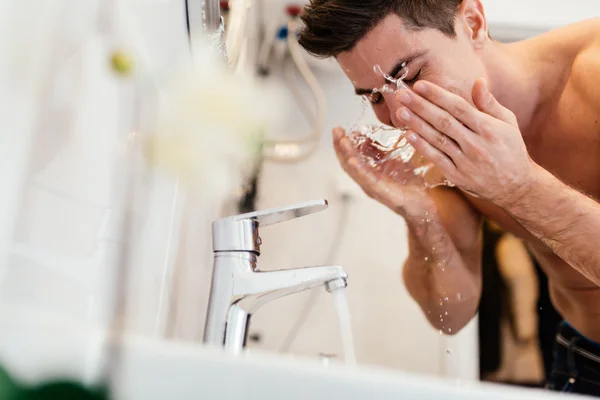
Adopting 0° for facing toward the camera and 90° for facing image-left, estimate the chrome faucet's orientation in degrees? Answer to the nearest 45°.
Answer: approximately 270°

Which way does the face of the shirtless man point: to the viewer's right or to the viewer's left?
to the viewer's left
